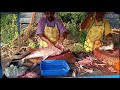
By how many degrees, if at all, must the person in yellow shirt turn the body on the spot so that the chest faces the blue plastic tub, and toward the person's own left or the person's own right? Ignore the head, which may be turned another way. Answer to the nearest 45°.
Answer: approximately 90° to the person's own right

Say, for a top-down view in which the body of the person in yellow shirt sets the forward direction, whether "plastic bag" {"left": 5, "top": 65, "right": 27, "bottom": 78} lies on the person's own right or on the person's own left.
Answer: on the person's own right

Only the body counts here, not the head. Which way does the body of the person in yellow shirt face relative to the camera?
toward the camera

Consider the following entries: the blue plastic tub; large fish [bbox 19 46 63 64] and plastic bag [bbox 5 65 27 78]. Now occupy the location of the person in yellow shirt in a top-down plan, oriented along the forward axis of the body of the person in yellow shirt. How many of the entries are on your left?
0

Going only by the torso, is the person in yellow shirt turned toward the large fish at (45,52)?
no

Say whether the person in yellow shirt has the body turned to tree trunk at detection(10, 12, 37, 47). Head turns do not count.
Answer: no

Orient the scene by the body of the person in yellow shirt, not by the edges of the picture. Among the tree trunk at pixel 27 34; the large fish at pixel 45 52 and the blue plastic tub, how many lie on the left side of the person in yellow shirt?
0
